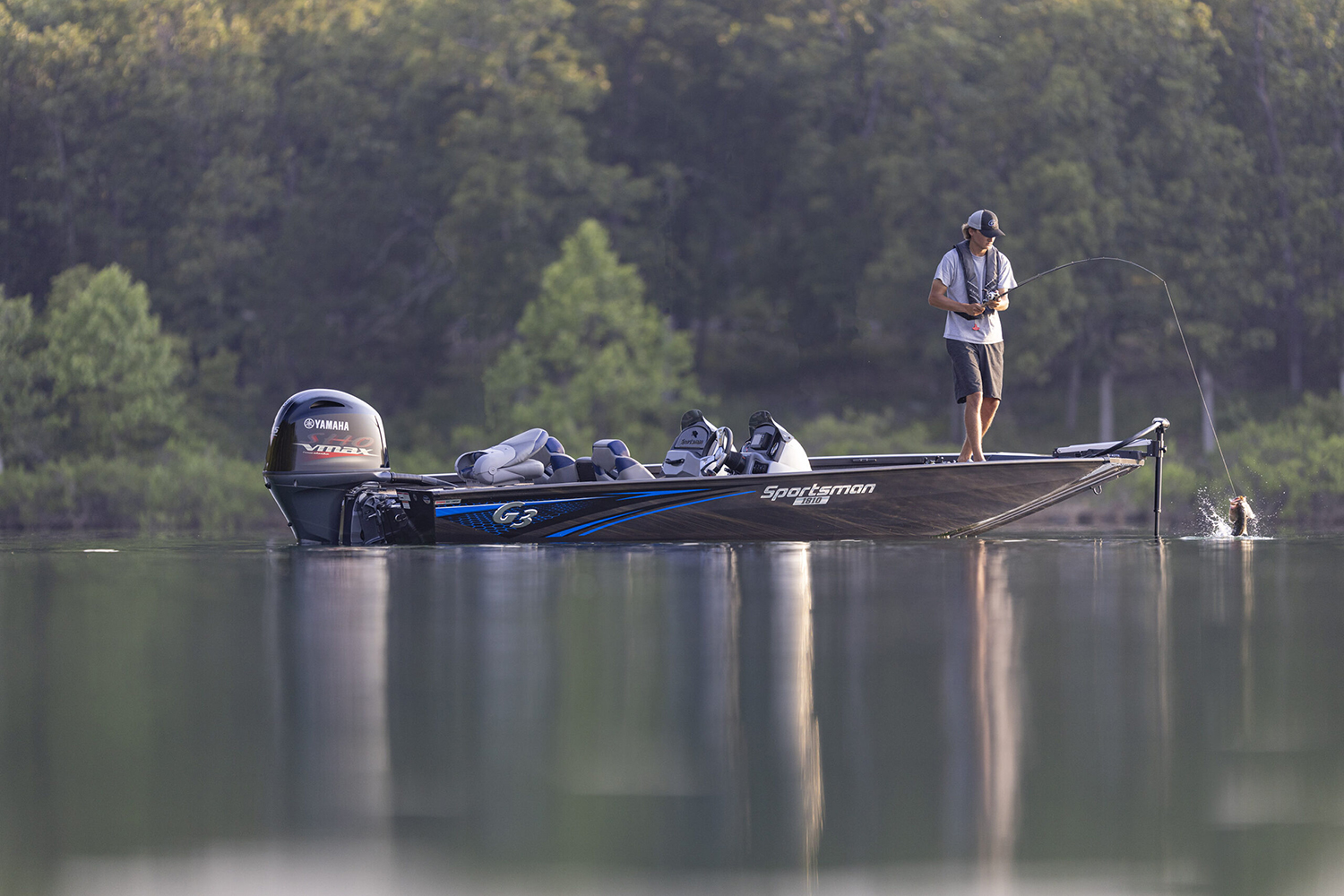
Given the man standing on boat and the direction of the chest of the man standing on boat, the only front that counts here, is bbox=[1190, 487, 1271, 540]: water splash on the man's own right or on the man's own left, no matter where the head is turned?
on the man's own left

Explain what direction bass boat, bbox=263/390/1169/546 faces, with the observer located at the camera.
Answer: facing to the right of the viewer

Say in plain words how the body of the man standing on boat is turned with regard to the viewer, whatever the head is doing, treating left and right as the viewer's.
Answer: facing the viewer and to the right of the viewer

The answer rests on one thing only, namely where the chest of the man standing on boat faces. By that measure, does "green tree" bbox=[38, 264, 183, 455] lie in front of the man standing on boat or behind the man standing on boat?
behind

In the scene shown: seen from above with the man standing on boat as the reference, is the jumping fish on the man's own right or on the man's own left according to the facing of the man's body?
on the man's own left

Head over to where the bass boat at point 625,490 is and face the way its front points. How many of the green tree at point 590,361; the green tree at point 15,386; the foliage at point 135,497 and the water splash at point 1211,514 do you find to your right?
0

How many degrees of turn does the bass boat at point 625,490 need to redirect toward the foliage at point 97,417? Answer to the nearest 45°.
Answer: approximately 135° to its left

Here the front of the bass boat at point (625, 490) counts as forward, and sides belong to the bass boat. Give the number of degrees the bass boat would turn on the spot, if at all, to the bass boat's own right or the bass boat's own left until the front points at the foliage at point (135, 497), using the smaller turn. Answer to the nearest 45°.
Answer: approximately 135° to the bass boat's own left

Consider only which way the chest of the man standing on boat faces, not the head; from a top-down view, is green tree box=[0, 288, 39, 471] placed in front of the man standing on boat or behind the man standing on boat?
behind

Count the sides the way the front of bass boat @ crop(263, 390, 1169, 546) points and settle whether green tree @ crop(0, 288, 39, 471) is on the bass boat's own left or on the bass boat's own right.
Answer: on the bass boat's own left

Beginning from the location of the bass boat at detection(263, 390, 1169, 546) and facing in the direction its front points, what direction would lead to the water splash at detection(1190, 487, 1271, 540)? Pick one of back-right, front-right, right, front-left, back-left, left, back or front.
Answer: front-left

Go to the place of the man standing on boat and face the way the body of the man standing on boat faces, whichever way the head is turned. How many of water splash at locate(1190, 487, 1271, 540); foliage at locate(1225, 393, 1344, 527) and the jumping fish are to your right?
0

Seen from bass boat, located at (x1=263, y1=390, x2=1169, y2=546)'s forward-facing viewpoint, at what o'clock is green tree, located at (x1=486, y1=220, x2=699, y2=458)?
The green tree is roughly at 9 o'clock from the bass boat.

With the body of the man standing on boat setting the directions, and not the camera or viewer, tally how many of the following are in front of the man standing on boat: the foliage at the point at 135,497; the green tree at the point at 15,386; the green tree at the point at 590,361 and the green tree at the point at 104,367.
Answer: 0

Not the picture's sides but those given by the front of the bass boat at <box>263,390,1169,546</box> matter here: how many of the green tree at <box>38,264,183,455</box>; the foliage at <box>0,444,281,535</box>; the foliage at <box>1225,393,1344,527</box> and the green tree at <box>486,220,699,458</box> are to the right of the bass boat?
0
